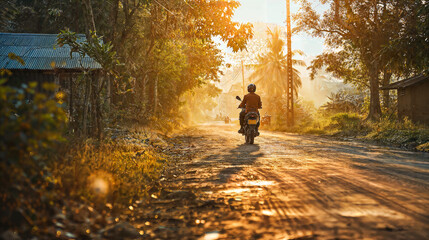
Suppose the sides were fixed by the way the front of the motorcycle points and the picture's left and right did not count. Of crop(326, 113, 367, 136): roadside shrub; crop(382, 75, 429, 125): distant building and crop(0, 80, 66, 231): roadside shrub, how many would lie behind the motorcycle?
1

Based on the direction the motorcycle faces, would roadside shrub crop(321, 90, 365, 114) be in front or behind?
in front

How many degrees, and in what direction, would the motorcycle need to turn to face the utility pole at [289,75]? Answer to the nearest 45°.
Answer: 0° — it already faces it

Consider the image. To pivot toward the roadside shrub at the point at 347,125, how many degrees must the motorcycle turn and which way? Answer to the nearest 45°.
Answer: approximately 45° to its right

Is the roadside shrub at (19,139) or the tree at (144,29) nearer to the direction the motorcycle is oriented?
the tree

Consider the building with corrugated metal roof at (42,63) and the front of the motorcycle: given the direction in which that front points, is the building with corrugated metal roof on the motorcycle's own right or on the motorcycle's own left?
on the motorcycle's own left

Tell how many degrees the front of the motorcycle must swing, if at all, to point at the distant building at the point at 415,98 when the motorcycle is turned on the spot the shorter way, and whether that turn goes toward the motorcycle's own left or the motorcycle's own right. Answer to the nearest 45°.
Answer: approximately 45° to the motorcycle's own right

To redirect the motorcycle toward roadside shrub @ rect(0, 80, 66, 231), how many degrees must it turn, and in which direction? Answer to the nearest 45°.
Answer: approximately 180°

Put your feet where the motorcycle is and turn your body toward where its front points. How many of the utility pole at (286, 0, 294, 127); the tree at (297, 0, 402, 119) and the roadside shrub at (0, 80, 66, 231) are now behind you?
1

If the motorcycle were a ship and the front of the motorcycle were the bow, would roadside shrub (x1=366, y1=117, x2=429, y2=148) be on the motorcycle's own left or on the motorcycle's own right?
on the motorcycle's own right

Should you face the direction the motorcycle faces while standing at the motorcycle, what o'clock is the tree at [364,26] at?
The tree is roughly at 1 o'clock from the motorcycle.

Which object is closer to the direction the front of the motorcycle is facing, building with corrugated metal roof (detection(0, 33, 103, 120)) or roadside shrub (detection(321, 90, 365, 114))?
the roadside shrub

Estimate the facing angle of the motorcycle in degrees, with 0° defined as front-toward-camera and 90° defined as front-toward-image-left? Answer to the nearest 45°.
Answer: approximately 180°
